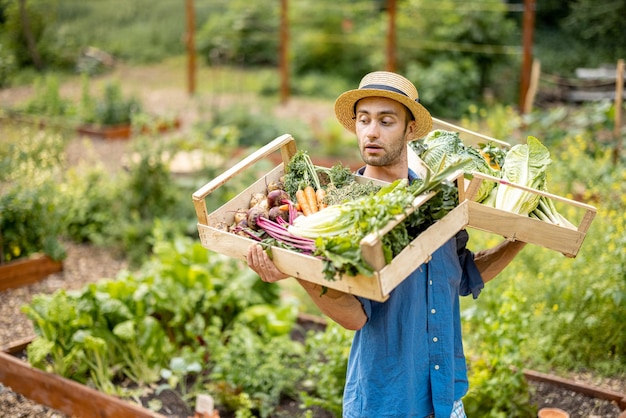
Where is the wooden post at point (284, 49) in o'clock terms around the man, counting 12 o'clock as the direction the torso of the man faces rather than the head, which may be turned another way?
The wooden post is roughly at 7 o'clock from the man.

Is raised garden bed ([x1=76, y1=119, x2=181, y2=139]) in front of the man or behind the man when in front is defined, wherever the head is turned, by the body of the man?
behind

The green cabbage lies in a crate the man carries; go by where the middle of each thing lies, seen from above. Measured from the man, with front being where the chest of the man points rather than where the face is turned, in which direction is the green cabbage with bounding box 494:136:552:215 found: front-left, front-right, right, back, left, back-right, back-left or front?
left

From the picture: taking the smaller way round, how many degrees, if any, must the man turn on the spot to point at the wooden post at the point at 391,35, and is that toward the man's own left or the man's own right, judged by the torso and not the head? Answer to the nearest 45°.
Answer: approximately 135° to the man's own left

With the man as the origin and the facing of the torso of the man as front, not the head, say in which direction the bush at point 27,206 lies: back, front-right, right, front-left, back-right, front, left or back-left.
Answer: back

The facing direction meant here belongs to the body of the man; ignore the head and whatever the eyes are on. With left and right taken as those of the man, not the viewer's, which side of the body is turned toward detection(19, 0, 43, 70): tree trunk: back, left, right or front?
back

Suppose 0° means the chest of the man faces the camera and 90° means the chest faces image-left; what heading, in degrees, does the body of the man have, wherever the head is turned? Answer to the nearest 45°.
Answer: approximately 315°
